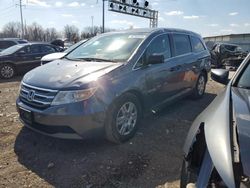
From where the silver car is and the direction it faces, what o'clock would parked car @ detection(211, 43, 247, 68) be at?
The parked car is roughly at 6 o'clock from the silver car.

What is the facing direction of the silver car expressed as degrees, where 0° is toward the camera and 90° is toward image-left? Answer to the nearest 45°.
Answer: approximately 0°

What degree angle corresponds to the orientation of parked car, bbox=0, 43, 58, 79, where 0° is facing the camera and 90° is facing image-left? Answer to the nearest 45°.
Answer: approximately 45°

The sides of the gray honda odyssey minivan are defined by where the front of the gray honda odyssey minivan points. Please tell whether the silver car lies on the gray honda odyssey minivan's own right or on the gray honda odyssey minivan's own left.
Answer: on the gray honda odyssey minivan's own left

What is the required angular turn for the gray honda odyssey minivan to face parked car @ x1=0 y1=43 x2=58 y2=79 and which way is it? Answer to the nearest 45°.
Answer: approximately 90° to its right

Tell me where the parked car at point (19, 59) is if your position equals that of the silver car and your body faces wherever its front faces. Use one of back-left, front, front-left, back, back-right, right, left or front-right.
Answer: back-right
